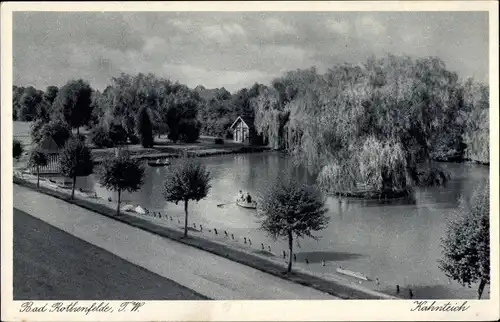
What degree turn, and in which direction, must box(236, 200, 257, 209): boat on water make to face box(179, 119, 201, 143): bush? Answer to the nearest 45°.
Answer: approximately 45° to its right

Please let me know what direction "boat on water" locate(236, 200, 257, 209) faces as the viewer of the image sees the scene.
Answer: facing to the left of the viewer

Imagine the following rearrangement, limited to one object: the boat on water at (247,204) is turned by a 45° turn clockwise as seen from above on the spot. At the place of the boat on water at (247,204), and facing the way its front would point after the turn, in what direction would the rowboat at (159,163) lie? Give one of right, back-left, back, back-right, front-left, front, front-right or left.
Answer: front

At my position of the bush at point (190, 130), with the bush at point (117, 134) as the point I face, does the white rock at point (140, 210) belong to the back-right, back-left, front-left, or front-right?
front-left

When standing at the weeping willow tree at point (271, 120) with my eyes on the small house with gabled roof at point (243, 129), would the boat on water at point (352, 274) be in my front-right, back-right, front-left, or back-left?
back-left

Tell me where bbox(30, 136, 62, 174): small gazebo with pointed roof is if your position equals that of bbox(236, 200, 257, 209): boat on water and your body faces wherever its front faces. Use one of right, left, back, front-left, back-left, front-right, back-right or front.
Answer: front

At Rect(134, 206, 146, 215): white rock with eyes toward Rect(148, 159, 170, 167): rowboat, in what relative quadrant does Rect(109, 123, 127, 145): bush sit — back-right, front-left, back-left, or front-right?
front-left
